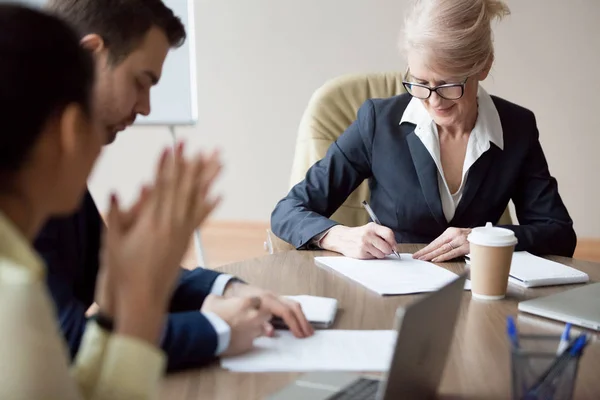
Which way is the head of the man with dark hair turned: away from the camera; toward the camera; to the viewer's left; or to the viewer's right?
to the viewer's right

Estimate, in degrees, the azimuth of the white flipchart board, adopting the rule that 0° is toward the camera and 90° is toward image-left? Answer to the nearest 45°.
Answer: approximately 0°

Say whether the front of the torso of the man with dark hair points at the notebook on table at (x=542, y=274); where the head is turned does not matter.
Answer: yes

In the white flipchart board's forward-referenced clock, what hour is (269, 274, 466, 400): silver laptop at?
The silver laptop is roughly at 12 o'clock from the white flipchart board.

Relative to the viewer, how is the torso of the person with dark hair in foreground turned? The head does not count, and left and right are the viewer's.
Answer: facing away from the viewer and to the right of the viewer

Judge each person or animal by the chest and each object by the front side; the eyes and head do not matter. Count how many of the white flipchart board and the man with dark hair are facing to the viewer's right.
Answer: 1

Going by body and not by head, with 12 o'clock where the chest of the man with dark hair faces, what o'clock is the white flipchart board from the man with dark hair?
The white flipchart board is roughly at 9 o'clock from the man with dark hair.

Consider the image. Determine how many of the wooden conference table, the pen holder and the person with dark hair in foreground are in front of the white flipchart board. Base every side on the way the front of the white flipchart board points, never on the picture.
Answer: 3

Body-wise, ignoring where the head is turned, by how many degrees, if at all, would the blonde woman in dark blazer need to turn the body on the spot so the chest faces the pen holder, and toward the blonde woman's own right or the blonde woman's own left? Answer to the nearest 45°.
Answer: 0° — they already face it

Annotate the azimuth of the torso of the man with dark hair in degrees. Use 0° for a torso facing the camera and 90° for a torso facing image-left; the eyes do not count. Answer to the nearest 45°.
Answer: approximately 270°

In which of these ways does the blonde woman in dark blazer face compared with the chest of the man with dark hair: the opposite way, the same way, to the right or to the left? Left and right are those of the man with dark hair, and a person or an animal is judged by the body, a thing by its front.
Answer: to the right

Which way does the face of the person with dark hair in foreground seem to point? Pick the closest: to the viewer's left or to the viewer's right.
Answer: to the viewer's right

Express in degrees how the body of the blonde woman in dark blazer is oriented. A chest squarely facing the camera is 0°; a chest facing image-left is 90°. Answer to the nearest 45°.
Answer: approximately 0°

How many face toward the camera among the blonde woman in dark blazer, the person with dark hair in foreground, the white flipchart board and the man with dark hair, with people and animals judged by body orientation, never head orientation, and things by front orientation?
2

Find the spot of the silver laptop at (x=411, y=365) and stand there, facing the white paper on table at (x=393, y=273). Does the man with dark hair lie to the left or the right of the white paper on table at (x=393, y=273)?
left
